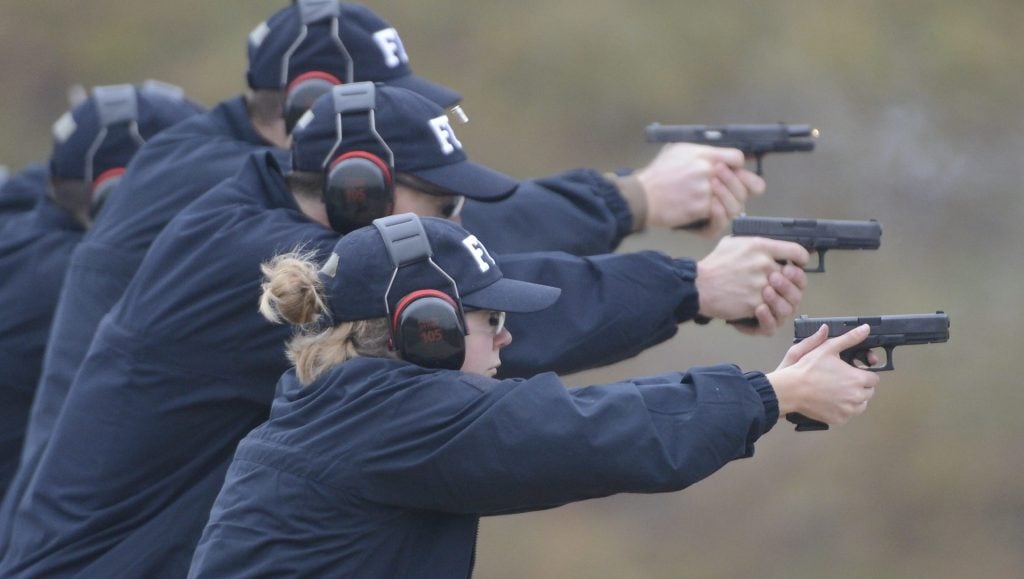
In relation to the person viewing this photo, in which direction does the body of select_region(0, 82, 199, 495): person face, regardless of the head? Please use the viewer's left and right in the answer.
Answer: facing to the right of the viewer

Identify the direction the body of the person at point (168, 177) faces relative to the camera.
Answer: to the viewer's right

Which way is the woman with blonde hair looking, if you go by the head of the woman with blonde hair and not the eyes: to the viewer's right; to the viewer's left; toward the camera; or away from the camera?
to the viewer's right

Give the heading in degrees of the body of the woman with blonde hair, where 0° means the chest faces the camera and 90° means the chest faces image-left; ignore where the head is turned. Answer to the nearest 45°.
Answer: approximately 270°

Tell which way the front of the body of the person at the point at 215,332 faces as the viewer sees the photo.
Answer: to the viewer's right

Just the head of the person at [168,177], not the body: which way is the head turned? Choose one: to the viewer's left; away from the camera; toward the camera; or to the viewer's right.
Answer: to the viewer's right

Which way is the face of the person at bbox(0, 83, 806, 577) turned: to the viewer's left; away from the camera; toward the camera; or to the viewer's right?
to the viewer's right
